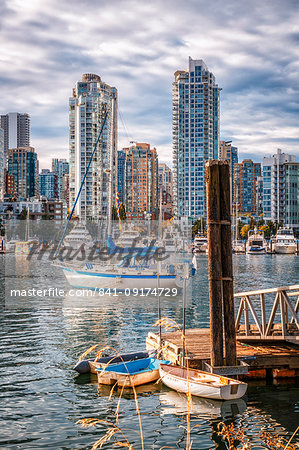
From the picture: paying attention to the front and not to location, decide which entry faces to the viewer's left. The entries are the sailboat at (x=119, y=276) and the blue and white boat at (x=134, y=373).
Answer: the sailboat

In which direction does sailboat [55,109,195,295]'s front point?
to the viewer's left

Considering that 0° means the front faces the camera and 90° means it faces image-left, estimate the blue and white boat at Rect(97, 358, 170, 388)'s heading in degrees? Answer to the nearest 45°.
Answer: approximately 225°

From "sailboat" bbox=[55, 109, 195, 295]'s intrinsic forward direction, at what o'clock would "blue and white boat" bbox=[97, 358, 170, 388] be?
The blue and white boat is roughly at 9 o'clock from the sailboat.

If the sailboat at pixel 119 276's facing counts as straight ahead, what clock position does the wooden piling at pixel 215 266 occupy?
The wooden piling is roughly at 9 o'clock from the sailboat.

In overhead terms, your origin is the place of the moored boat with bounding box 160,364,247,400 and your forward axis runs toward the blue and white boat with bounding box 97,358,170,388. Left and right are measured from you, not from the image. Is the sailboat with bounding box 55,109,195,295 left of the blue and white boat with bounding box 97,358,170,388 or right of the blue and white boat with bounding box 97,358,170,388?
right

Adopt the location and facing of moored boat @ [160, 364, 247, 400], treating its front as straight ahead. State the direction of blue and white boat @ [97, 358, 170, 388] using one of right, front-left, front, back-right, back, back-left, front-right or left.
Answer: front

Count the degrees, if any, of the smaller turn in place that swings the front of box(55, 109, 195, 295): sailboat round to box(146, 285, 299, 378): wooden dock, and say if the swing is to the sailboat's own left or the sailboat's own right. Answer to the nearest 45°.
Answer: approximately 90° to the sailboat's own left
